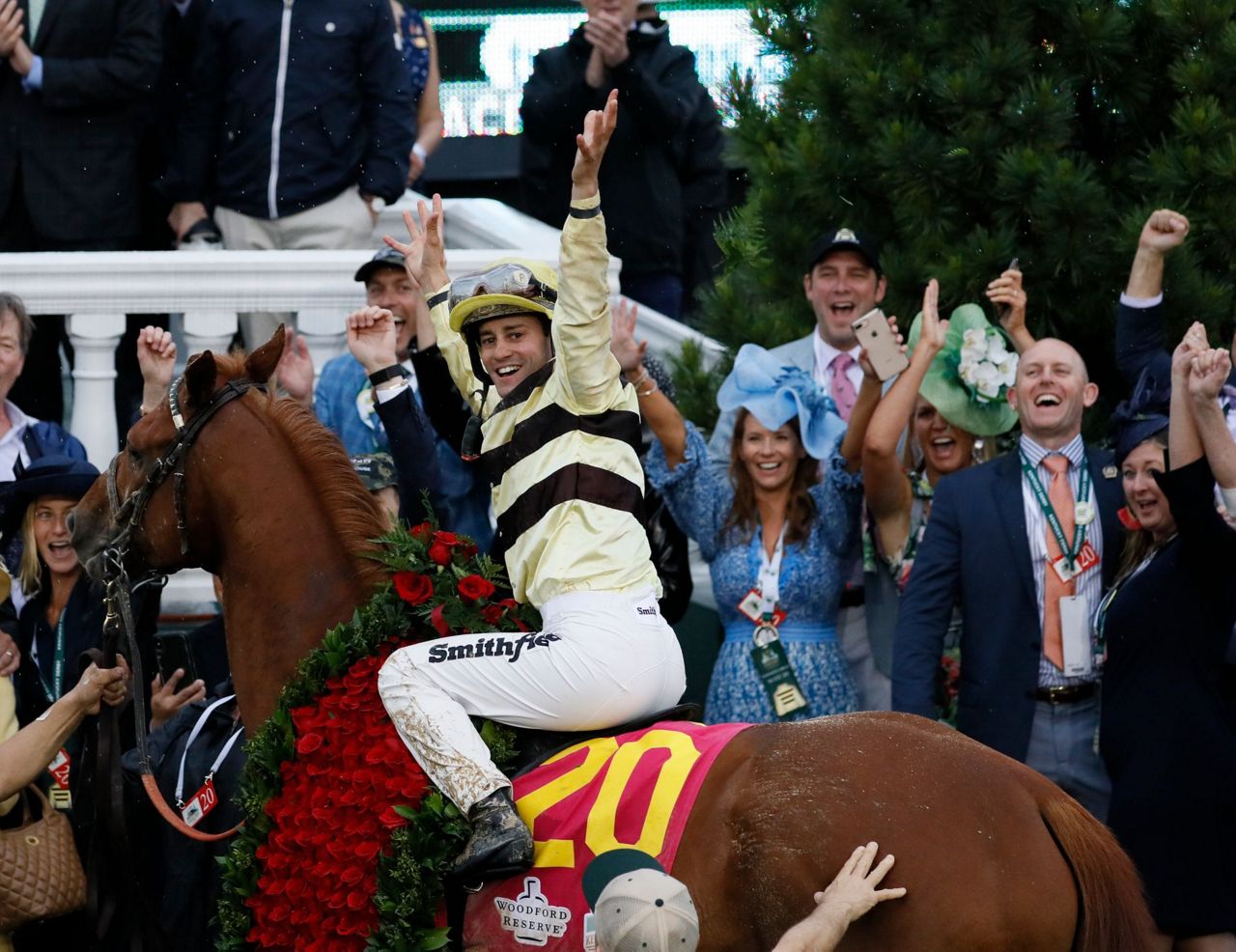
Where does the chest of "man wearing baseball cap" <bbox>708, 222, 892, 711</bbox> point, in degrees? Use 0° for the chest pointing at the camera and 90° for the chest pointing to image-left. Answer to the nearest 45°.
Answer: approximately 0°

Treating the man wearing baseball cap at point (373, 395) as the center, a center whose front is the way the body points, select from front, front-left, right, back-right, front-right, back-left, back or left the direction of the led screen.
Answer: back

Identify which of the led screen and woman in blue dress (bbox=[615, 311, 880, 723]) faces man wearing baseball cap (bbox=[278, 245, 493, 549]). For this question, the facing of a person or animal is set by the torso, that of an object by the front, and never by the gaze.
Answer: the led screen

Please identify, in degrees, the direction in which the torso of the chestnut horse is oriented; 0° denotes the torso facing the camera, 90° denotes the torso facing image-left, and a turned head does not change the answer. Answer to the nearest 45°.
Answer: approximately 90°

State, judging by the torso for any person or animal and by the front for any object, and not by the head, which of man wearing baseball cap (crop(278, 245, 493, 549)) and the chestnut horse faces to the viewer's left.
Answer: the chestnut horse

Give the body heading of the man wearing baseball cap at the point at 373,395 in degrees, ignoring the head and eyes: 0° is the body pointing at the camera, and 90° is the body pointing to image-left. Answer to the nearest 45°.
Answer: approximately 0°

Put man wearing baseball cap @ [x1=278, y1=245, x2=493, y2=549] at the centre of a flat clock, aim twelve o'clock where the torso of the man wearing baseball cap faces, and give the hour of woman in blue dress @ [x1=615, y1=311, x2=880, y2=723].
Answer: The woman in blue dress is roughly at 10 o'clock from the man wearing baseball cap.
